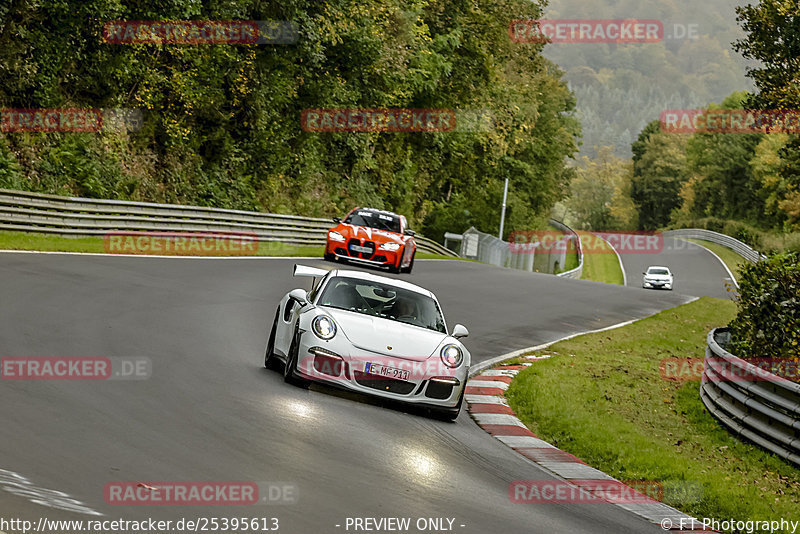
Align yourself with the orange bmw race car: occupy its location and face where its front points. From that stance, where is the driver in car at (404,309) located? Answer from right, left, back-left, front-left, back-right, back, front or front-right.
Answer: front

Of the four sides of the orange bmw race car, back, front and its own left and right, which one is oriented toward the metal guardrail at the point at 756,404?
front

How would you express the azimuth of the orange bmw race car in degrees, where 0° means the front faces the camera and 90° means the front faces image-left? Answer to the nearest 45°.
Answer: approximately 0°

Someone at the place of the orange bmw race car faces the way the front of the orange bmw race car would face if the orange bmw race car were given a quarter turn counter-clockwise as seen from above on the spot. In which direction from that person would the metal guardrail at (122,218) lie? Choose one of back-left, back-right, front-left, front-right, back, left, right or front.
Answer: back

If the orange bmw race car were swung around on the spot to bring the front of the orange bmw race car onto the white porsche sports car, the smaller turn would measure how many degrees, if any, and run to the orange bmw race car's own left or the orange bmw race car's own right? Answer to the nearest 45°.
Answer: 0° — it already faces it

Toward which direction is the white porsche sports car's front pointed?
toward the camera

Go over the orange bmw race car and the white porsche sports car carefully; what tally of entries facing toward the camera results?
2

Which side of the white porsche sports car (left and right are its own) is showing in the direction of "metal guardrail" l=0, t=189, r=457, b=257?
back

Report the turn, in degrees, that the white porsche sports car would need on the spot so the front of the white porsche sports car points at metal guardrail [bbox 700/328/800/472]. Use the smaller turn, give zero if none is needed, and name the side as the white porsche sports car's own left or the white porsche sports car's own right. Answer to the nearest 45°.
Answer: approximately 90° to the white porsche sports car's own left
